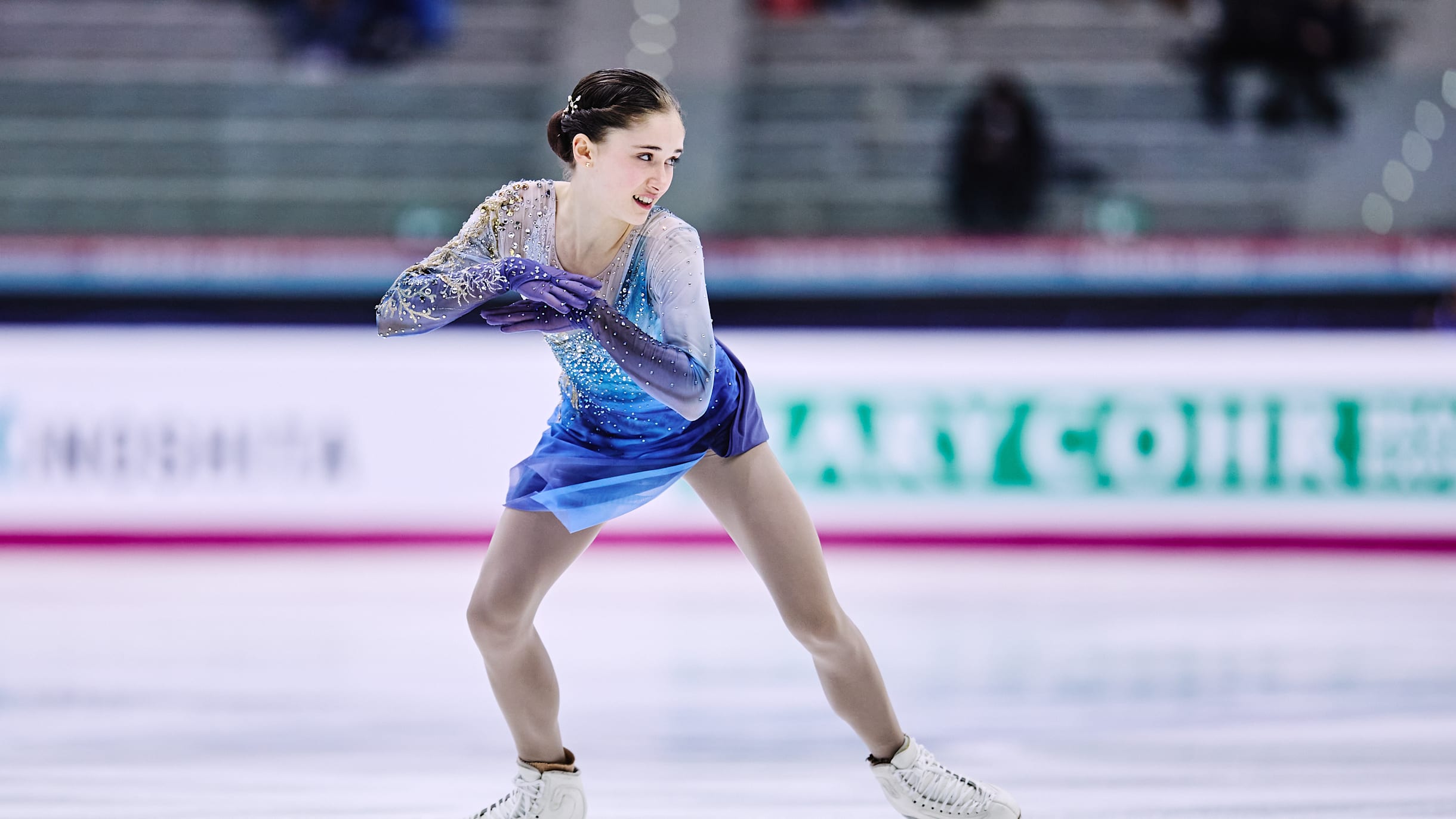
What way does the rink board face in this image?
toward the camera

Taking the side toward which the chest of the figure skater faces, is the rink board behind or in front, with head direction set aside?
behind

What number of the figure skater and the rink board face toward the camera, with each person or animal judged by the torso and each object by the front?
2

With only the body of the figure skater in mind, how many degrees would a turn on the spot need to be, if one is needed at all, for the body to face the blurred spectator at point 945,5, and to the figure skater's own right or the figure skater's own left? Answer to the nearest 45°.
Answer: approximately 180°

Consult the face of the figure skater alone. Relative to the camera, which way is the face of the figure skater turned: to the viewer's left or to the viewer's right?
to the viewer's right

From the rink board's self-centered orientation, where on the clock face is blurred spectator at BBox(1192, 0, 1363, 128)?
The blurred spectator is roughly at 8 o'clock from the rink board.

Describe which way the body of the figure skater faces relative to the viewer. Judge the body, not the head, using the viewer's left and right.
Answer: facing the viewer

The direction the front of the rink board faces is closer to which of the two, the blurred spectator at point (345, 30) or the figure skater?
the figure skater

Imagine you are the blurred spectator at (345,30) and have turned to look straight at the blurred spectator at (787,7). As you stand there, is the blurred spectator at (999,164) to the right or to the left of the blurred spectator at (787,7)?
right

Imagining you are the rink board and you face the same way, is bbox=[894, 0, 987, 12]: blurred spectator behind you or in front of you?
behind

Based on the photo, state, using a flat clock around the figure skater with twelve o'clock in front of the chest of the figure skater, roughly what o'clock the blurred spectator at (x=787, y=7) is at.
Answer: The blurred spectator is roughly at 6 o'clock from the figure skater.
